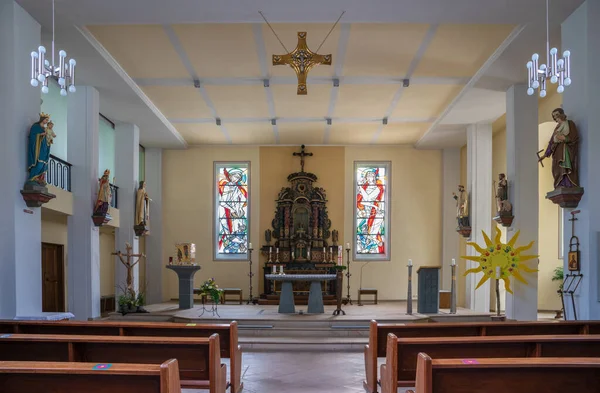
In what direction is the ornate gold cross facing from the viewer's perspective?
toward the camera

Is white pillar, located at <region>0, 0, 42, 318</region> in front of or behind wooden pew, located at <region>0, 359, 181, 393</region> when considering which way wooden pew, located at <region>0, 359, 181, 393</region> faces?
in front

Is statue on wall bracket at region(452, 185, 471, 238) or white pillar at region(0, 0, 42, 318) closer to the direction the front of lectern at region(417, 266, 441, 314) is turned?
the white pillar

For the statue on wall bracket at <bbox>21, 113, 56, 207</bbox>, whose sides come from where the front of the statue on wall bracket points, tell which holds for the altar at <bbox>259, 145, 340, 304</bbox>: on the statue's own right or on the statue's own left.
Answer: on the statue's own left

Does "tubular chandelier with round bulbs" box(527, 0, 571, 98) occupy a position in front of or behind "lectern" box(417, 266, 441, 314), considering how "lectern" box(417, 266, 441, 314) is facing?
in front

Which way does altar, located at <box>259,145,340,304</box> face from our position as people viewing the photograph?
facing the viewer

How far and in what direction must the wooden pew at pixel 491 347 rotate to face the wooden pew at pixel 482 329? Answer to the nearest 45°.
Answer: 0° — it already faces it

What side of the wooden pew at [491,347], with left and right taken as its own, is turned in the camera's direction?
back

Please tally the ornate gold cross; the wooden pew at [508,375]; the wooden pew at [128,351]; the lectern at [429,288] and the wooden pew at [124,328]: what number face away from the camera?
3

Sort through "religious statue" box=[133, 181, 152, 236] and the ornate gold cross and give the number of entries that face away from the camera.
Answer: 0

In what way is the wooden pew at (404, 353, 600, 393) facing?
away from the camera

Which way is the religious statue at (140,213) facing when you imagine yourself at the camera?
facing the viewer and to the right of the viewer

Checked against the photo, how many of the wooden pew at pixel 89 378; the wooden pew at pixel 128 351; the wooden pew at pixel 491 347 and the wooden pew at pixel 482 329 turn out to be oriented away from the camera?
4

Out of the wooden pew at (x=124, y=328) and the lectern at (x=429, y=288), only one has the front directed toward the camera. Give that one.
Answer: the lectern
